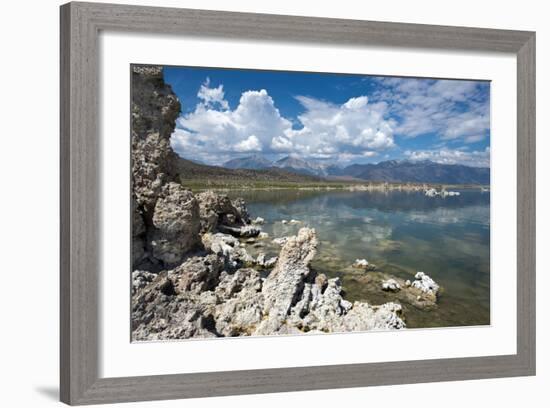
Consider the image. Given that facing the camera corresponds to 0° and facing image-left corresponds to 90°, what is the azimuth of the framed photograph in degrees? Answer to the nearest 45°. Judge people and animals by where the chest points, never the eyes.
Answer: approximately 315°
